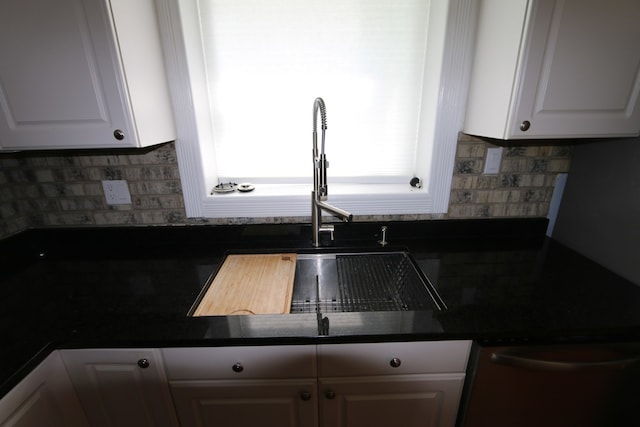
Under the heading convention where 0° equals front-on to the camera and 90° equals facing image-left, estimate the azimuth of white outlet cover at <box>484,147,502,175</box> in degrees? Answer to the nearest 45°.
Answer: approximately 0°

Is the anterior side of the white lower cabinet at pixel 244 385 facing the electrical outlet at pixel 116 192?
no

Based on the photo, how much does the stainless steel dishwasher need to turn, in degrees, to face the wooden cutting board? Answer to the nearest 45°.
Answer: approximately 45° to its right

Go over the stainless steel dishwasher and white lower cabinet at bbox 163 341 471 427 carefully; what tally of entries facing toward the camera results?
2

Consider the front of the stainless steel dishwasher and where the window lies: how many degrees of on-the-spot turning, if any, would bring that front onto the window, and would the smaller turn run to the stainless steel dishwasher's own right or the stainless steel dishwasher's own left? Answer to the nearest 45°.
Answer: approximately 90° to the stainless steel dishwasher's own right

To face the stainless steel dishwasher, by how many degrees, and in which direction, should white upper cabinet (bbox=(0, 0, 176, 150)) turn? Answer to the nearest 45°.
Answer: approximately 45° to its left

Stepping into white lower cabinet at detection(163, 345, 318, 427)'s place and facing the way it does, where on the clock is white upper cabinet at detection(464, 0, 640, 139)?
The white upper cabinet is roughly at 9 o'clock from the white lower cabinet.

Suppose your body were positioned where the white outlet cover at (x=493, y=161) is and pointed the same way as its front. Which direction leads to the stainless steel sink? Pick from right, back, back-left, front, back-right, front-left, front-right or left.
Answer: front-right

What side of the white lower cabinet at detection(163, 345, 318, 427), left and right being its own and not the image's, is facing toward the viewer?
front

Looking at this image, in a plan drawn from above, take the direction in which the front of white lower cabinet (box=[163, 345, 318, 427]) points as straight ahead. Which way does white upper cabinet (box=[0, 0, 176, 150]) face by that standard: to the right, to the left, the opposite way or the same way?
the same way

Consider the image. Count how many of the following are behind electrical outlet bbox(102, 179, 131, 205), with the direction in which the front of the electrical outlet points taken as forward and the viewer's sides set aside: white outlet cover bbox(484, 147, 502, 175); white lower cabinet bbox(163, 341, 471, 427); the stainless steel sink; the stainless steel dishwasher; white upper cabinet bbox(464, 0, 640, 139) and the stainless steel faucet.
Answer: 0

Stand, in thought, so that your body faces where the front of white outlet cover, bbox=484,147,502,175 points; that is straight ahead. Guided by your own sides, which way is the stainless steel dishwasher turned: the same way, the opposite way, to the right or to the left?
the same way

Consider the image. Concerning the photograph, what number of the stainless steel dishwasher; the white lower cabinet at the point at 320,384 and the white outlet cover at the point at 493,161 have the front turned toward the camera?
3

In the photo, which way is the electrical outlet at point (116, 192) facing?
toward the camera

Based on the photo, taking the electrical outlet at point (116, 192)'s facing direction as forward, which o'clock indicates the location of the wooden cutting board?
The wooden cutting board is roughly at 11 o'clock from the electrical outlet.

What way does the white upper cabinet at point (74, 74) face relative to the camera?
toward the camera
